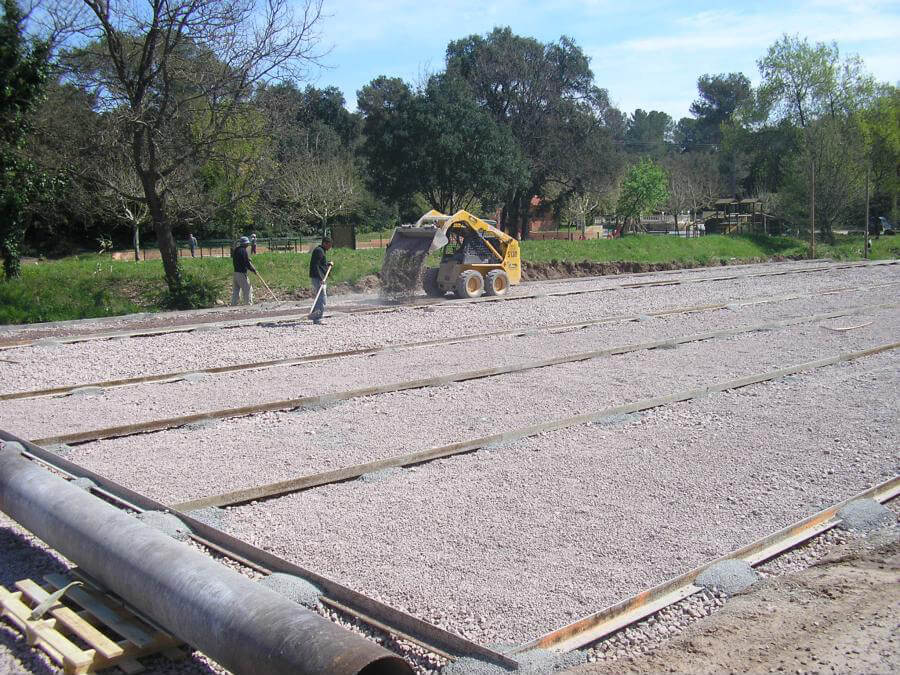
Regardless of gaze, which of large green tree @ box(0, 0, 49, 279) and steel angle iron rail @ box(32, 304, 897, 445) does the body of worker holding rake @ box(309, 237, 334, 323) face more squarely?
the steel angle iron rail

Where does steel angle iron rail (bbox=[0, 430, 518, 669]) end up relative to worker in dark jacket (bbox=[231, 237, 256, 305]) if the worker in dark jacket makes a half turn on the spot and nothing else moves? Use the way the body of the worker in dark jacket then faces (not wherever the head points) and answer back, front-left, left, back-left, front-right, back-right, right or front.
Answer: left

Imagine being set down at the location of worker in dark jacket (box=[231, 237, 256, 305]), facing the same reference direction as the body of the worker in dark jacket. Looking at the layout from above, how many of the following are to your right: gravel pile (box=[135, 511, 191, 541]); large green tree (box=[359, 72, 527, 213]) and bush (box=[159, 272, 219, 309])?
1

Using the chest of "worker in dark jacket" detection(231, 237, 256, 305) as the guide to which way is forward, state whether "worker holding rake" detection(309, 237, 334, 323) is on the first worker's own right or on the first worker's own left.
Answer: on the first worker's own right

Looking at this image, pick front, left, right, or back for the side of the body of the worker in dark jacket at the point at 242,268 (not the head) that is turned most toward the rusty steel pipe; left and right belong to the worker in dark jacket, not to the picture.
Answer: right

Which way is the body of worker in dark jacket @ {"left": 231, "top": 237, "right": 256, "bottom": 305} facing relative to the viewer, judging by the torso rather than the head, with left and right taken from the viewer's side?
facing to the right of the viewer
